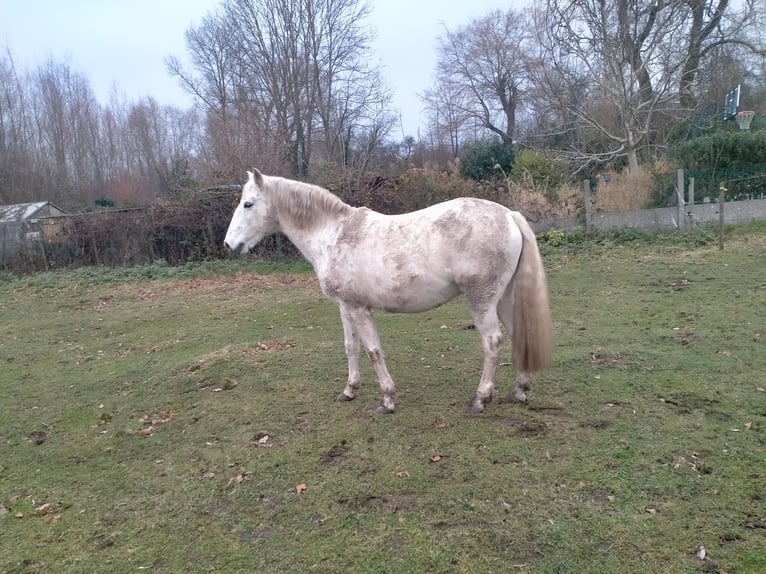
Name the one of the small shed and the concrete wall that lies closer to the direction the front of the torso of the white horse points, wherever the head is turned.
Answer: the small shed

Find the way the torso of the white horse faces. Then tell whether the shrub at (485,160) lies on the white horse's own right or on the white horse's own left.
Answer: on the white horse's own right

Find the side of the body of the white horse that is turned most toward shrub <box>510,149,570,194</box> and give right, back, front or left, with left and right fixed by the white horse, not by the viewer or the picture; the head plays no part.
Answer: right

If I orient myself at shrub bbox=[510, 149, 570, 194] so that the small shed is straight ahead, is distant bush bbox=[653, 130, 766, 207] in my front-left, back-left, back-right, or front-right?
back-left

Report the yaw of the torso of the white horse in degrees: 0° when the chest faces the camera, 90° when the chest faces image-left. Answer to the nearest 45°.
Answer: approximately 90°

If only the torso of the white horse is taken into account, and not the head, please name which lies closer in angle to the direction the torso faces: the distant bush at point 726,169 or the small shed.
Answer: the small shed

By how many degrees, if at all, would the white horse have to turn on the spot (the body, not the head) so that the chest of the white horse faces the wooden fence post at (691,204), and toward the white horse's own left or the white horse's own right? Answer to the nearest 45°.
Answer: approximately 135° to the white horse's own right

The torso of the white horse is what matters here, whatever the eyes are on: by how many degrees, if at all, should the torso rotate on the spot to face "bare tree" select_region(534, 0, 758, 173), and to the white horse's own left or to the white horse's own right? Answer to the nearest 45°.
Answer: approximately 135° to the white horse's own right

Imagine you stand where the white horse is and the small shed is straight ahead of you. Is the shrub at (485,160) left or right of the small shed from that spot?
right

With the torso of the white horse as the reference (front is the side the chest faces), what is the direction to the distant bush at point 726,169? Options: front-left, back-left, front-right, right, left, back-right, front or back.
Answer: back-right
